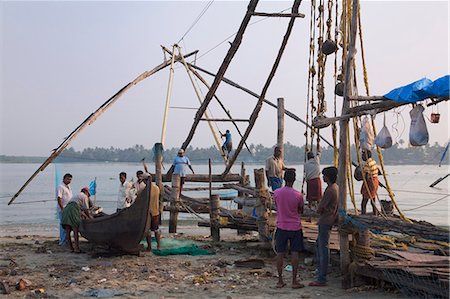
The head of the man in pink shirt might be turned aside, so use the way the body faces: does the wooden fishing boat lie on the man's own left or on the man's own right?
on the man's own left

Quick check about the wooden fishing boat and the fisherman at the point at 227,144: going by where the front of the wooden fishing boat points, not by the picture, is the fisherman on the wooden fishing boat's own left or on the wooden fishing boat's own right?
on the wooden fishing boat's own left

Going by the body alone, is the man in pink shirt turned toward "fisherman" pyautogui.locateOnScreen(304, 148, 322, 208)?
yes

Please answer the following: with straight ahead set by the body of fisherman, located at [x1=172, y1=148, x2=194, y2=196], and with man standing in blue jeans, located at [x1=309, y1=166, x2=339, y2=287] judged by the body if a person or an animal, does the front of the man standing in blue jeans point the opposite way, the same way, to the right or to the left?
to the right

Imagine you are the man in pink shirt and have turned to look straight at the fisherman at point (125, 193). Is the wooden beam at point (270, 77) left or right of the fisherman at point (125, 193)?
right

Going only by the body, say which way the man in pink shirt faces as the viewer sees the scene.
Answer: away from the camera

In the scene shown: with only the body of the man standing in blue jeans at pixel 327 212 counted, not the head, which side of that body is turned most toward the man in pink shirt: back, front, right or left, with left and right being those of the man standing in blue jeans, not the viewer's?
front

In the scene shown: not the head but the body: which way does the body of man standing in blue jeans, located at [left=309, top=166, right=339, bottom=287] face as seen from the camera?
to the viewer's left

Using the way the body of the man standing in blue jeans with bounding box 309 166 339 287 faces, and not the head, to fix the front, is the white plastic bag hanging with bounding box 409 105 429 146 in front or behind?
behind

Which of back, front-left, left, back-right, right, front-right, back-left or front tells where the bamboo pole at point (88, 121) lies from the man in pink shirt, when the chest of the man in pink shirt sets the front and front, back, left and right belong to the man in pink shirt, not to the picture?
front-left

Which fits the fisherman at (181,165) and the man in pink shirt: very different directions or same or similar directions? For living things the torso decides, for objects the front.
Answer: very different directions

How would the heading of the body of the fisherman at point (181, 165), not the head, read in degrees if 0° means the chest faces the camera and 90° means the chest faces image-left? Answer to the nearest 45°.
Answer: approximately 0°

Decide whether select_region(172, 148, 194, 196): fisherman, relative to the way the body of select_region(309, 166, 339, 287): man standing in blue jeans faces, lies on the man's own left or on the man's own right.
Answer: on the man's own right
